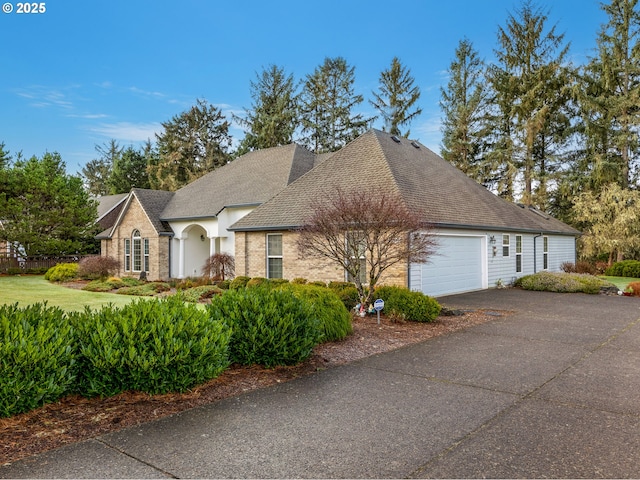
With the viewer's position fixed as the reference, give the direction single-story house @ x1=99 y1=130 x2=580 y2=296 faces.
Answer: facing the viewer and to the left of the viewer

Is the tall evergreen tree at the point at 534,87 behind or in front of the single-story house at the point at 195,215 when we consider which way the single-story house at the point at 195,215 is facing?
behind

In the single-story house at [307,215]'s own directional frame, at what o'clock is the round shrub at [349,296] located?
The round shrub is roughly at 10 o'clock from the single-story house.

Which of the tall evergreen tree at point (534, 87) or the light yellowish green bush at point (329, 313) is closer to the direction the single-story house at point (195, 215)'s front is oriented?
the light yellowish green bush

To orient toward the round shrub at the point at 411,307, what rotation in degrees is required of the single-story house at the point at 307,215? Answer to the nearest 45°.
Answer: approximately 45° to its left

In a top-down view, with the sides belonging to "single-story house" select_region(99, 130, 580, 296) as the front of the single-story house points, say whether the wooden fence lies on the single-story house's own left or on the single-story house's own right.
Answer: on the single-story house's own right

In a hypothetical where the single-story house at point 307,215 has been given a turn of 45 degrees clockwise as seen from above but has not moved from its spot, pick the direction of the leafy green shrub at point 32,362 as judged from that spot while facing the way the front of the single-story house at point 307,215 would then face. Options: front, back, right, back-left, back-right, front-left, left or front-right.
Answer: left

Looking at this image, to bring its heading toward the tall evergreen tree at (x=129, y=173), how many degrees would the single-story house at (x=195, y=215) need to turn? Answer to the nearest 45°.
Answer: approximately 135° to its right

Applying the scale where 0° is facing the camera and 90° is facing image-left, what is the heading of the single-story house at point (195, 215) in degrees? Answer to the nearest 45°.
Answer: approximately 45°
